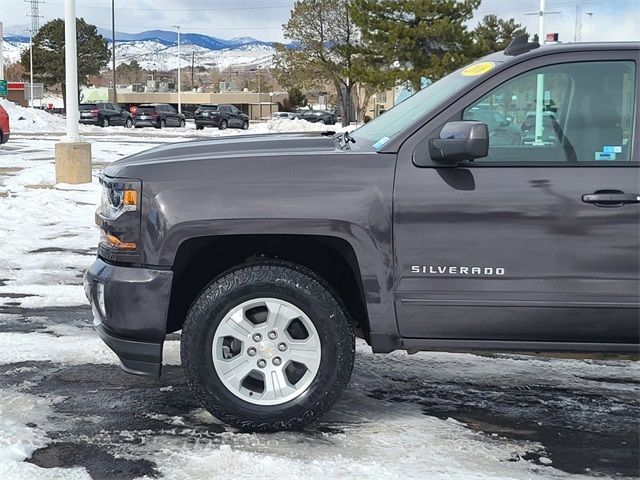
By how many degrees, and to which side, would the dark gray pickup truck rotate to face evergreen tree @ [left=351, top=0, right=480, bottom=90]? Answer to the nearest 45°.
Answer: approximately 90° to its right

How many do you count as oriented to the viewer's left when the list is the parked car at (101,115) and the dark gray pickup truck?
1

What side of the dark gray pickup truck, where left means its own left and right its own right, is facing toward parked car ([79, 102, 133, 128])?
right

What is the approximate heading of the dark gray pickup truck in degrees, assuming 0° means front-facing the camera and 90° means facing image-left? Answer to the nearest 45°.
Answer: approximately 90°
